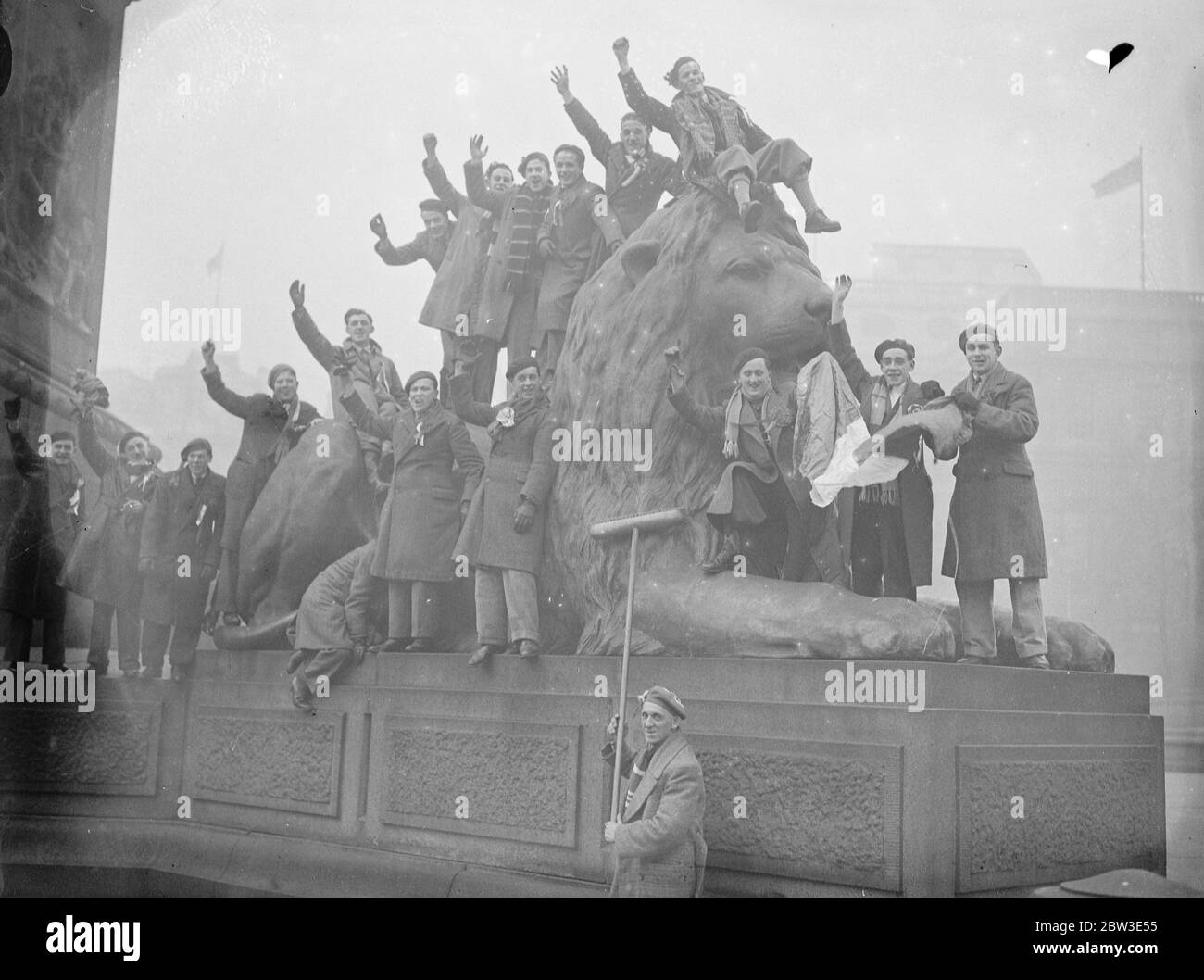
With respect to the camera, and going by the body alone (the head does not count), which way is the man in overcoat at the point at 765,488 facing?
toward the camera

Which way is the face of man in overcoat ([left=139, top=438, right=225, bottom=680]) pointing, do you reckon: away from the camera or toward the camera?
toward the camera

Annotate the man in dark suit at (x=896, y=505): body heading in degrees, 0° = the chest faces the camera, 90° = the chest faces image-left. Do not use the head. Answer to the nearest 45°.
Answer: approximately 0°

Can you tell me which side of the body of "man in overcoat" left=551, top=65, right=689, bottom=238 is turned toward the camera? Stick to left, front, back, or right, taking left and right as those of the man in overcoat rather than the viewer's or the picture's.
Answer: front

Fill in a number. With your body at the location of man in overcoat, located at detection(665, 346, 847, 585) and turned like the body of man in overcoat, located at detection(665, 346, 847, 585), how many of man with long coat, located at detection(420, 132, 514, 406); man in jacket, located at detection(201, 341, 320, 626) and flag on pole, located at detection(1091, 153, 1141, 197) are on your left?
1

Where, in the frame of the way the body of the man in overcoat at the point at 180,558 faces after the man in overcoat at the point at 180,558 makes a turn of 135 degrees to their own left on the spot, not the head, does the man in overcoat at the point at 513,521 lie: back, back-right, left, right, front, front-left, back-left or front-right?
right

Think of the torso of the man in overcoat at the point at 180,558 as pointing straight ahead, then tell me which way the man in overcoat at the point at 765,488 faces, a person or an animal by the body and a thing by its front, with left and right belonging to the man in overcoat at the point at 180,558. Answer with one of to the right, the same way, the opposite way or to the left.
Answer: the same way

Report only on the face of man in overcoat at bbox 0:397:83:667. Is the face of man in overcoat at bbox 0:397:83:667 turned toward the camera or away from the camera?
toward the camera

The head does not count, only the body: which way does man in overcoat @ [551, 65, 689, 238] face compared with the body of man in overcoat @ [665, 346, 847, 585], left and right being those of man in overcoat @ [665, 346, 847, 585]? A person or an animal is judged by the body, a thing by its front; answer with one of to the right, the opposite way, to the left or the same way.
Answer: the same way

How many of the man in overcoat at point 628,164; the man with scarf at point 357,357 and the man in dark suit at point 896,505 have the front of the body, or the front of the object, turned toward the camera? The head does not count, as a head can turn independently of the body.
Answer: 3

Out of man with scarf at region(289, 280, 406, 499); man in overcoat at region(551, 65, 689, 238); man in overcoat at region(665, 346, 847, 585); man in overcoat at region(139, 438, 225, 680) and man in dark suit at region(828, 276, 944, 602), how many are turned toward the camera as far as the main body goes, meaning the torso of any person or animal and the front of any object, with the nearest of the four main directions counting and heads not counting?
5

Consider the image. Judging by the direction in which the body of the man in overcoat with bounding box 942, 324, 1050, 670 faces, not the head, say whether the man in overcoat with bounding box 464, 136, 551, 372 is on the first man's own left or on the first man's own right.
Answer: on the first man's own right
